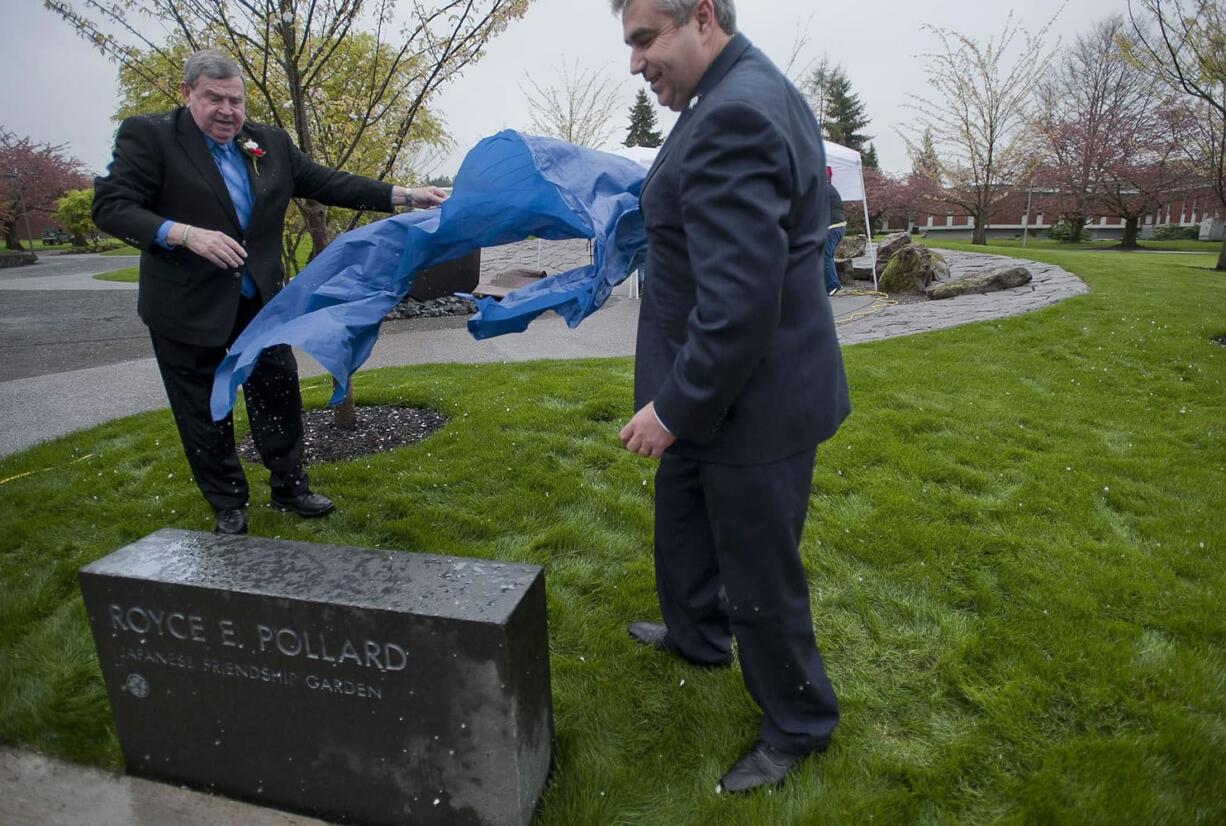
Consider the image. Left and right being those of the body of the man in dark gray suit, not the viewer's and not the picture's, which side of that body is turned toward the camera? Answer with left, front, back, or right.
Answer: left

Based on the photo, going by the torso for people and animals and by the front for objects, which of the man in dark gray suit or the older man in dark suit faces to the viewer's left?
the man in dark gray suit

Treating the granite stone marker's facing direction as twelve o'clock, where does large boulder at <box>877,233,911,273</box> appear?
The large boulder is roughly at 6 o'clock from the granite stone marker.

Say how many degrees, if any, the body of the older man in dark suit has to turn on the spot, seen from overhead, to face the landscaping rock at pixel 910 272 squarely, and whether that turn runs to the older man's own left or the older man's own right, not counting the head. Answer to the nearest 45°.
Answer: approximately 90° to the older man's own left

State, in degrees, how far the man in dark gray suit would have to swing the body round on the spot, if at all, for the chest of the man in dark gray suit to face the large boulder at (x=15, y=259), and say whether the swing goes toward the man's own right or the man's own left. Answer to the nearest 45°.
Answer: approximately 45° to the man's own right

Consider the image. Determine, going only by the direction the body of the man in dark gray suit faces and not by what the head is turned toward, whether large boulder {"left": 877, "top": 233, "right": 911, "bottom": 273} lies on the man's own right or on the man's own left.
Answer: on the man's own right

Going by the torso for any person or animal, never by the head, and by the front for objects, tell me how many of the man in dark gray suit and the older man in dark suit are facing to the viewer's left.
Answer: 1

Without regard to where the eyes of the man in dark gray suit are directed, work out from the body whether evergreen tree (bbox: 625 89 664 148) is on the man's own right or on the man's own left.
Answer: on the man's own right

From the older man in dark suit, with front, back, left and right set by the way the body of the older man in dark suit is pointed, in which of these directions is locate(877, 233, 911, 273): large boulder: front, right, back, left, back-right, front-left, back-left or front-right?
left

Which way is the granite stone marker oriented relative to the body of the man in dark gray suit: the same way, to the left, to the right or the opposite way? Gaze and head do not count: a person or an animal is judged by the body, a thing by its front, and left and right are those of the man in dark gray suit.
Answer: to the left

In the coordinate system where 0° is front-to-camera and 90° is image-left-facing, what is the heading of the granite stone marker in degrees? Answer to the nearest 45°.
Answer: approximately 45°

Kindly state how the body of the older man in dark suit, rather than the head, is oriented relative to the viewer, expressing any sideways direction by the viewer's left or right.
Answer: facing the viewer and to the right of the viewer

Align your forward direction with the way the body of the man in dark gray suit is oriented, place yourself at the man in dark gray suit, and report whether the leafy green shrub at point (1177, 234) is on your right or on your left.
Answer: on your right

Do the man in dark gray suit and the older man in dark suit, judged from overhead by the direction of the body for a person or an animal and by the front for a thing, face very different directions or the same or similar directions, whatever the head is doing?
very different directions
